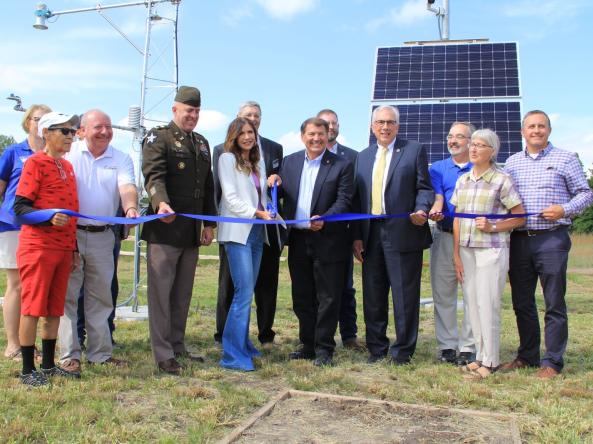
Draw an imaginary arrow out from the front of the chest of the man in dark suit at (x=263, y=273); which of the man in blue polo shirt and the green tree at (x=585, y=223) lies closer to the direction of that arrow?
the man in blue polo shirt

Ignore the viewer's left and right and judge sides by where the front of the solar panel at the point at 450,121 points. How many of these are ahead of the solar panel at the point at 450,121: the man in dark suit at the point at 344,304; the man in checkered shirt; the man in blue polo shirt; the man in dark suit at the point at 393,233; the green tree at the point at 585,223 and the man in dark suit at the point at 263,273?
5

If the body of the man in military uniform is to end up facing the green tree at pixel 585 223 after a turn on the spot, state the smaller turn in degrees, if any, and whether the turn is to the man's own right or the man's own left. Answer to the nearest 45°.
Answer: approximately 90° to the man's own left

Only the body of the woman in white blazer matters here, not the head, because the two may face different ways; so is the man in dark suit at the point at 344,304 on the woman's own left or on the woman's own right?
on the woman's own left

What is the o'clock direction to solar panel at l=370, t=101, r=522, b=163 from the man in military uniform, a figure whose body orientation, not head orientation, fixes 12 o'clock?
The solar panel is roughly at 9 o'clock from the man in military uniform.

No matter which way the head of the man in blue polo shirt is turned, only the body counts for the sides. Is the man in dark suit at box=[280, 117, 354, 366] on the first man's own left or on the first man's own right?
on the first man's own right

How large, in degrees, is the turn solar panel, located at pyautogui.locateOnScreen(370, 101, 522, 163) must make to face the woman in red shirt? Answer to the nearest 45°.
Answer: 0° — it already faces them

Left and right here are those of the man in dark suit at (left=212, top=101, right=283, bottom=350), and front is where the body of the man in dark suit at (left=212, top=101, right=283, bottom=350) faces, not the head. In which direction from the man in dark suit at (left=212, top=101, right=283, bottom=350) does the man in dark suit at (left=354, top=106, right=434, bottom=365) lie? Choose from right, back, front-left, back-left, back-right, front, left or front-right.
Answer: front-left

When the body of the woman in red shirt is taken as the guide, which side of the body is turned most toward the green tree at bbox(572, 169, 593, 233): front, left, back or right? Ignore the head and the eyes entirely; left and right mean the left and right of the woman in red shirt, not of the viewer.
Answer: left

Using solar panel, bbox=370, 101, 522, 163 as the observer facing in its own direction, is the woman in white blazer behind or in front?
in front

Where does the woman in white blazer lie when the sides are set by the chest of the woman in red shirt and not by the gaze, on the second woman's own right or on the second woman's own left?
on the second woman's own left
